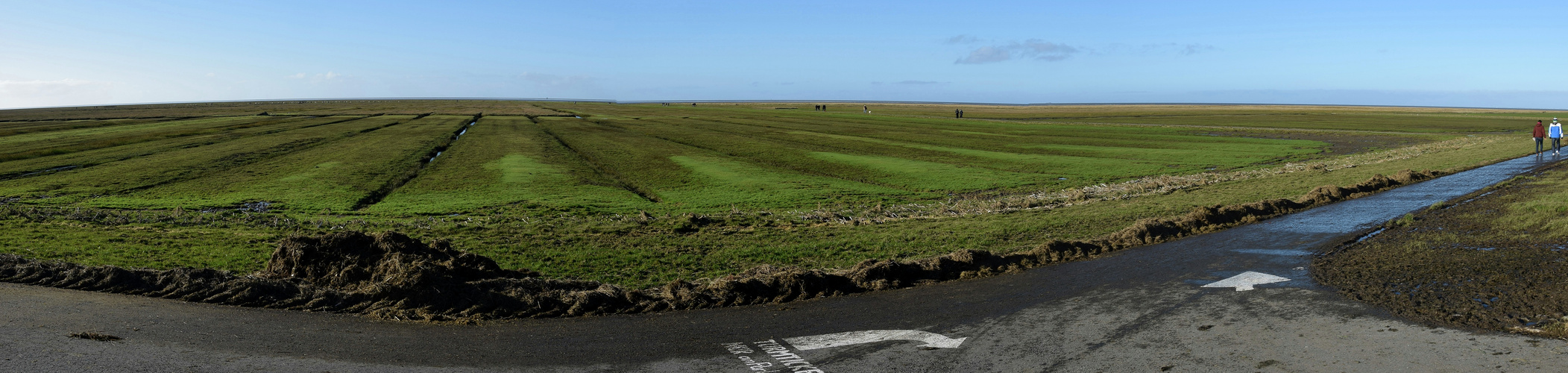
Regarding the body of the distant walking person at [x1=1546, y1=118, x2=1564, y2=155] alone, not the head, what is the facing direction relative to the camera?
away from the camera
